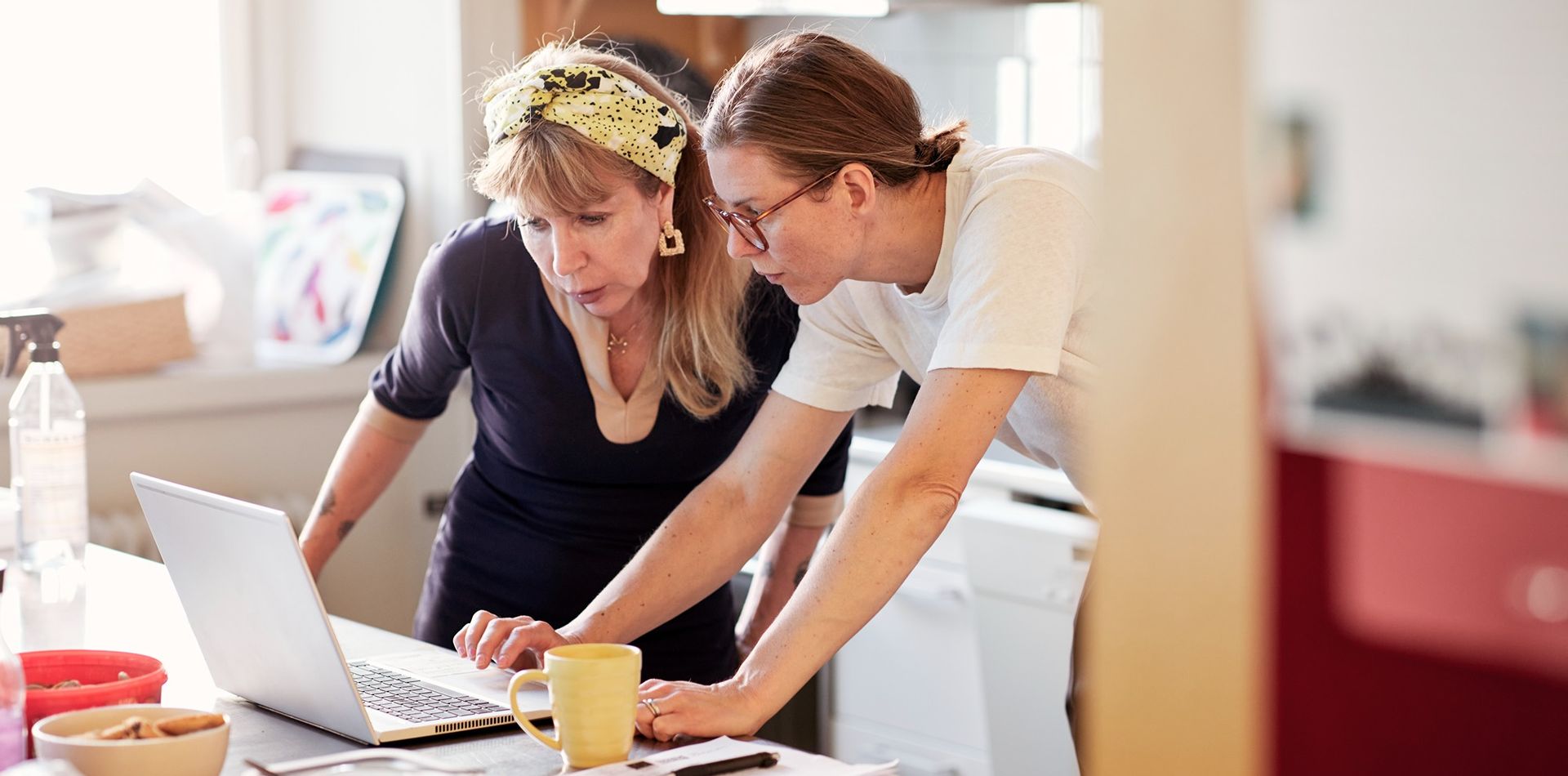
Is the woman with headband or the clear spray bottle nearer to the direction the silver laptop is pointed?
the woman with headband

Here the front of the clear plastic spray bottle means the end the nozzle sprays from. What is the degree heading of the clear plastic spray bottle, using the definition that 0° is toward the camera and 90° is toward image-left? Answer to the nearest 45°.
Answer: approximately 90°

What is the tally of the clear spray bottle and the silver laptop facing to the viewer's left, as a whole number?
1

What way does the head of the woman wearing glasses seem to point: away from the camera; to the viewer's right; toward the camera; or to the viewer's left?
to the viewer's left

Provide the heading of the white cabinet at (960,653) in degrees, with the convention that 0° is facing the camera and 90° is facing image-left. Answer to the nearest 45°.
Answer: approximately 45°

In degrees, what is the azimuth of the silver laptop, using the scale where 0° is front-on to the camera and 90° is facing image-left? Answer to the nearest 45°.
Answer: approximately 225°

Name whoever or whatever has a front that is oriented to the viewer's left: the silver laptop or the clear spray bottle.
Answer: the clear spray bottle

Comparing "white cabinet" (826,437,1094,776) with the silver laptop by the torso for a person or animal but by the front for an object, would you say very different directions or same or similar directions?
very different directions
